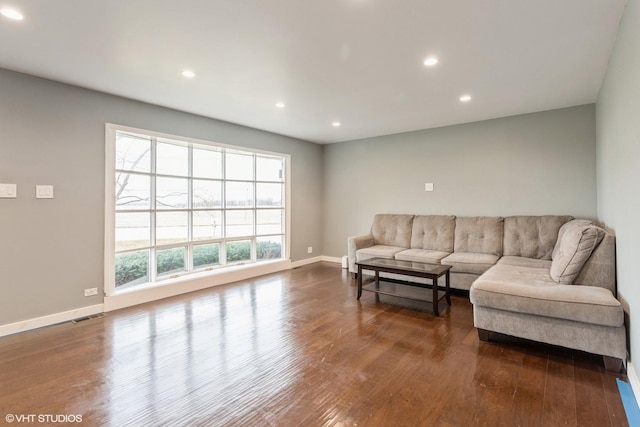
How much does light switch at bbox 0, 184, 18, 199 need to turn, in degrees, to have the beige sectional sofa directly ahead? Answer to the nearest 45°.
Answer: approximately 45° to its left

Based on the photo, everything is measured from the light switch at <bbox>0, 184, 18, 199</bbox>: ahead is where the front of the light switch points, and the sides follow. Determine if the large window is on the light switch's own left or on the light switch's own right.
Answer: on the light switch's own left

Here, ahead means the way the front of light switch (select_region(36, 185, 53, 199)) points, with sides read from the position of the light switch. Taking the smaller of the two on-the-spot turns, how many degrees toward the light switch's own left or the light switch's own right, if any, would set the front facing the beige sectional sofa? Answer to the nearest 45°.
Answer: approximately 45° to the light switch's own left

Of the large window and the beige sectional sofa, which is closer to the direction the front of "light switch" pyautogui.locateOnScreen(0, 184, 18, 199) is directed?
the beige sectional sofa

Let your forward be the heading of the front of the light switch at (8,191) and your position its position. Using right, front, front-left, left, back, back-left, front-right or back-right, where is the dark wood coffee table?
front-left
